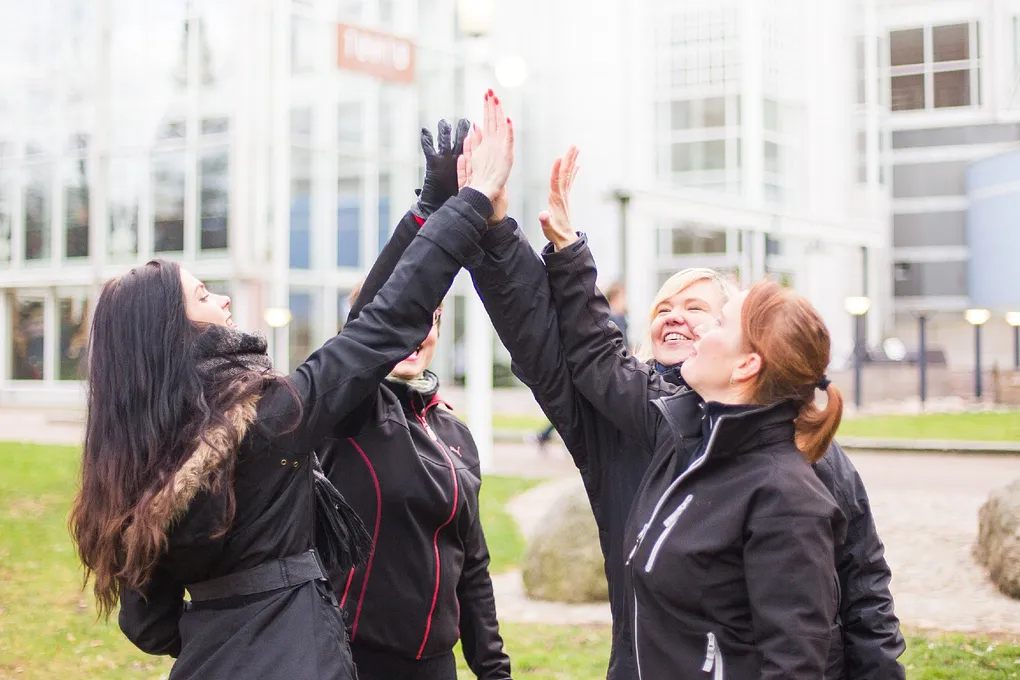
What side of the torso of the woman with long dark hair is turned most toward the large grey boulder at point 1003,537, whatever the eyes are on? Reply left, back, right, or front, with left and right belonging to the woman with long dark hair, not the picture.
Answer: front

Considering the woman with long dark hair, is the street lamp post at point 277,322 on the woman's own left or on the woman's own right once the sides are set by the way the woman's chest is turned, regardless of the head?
on the woman's own left

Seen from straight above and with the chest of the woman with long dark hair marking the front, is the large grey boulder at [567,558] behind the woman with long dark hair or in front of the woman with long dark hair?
in front

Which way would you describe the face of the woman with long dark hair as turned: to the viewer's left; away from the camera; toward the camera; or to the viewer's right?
to the viewer's right

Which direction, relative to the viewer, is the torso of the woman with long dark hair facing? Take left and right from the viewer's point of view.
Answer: facing away from the viewer and to the right of the viewer

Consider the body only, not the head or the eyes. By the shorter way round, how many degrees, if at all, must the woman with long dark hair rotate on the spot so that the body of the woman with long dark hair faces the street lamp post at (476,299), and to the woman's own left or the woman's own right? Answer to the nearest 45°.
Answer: approximately 45° to the woman's own left

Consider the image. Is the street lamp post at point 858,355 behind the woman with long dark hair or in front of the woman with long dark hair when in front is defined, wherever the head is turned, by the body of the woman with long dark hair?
in front
